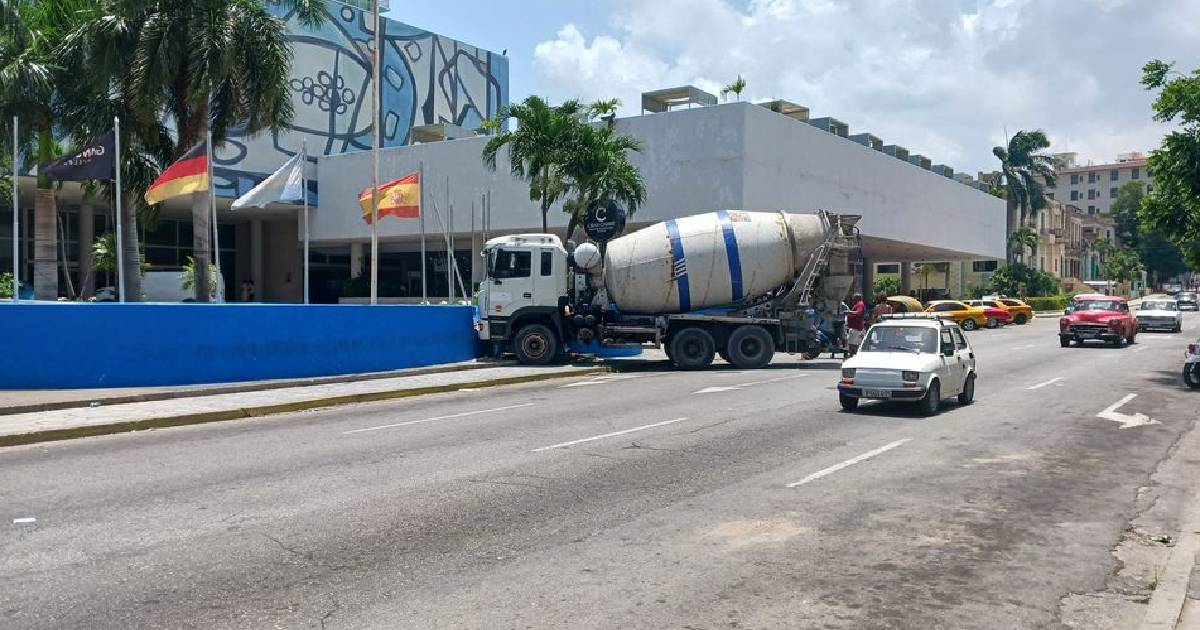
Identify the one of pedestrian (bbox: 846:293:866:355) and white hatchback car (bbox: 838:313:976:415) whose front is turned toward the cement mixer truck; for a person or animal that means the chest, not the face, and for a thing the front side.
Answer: the pedestrian

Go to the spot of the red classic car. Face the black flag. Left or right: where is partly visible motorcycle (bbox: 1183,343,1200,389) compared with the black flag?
left

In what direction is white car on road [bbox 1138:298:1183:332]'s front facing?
toward the camera

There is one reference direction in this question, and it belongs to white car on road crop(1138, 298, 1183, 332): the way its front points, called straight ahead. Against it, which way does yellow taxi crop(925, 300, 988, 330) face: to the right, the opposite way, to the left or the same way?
to the right

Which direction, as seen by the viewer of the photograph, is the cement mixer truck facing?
facing to the left of the viewer

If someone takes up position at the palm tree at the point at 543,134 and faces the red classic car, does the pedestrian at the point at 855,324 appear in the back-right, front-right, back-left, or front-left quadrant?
front-right

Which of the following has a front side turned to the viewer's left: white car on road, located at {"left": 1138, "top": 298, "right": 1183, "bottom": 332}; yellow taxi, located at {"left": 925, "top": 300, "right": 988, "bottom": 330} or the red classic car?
the yellow taxi

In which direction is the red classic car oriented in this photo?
toward the camera

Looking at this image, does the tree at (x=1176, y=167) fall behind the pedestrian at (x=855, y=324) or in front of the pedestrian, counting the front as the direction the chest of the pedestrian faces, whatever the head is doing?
behind

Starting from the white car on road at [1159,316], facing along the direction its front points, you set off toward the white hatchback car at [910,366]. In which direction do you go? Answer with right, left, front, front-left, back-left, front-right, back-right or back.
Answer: front

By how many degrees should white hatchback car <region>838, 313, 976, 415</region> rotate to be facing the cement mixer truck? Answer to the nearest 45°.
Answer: approximately 90° to its right

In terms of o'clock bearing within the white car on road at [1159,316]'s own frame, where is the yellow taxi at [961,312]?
The yellow taxi is roughly at 3 o'clock from the white car on road.

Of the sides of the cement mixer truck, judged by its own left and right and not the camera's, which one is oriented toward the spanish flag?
front

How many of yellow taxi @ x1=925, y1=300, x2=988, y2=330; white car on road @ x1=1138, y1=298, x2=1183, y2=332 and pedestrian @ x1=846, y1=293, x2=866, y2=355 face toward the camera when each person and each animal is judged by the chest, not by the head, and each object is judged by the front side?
1

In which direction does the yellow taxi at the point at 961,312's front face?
to the viewer's left

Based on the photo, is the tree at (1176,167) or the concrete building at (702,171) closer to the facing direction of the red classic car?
the tree
